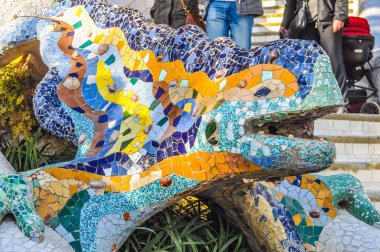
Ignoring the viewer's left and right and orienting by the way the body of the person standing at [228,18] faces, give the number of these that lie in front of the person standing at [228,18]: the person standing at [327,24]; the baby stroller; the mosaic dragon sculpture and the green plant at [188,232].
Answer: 2

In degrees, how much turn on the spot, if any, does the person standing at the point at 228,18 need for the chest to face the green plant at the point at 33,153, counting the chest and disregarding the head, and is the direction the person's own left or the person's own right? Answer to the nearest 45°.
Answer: approximately 45° to the person's own right

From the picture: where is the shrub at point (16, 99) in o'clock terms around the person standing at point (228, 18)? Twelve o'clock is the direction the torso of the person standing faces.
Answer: The shrub is roughly at 2 o'clock from the person standing.

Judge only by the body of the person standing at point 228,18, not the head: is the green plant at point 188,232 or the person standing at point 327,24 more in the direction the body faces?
the green plant

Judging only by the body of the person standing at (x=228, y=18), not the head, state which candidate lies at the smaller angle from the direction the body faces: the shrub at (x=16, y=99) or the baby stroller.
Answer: the shrub

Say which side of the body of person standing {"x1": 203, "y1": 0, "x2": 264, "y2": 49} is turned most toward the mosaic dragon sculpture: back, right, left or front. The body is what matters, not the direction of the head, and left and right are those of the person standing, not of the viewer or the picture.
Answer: front

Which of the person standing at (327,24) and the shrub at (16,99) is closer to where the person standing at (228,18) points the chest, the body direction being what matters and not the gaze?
the shrub

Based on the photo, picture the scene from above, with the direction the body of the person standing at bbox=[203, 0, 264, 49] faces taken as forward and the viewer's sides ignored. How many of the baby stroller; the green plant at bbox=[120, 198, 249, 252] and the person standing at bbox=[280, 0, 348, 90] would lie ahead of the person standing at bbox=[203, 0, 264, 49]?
1

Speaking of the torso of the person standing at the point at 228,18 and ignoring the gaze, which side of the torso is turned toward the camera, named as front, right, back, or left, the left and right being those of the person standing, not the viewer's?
front

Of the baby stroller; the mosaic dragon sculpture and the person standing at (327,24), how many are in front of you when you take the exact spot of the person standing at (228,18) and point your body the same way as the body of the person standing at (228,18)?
1

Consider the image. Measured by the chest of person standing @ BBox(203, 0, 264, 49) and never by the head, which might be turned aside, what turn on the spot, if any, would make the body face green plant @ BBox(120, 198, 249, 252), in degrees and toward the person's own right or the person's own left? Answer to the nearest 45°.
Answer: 0° — they already face it

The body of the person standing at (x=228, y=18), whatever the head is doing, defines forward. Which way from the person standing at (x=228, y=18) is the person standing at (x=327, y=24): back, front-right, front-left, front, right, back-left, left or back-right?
back-left

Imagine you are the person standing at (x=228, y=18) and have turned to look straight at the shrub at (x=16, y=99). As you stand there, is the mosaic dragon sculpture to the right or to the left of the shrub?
left

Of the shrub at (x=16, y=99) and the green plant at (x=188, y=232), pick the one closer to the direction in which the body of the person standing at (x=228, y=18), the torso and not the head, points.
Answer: the green plant
